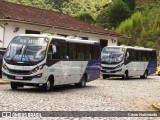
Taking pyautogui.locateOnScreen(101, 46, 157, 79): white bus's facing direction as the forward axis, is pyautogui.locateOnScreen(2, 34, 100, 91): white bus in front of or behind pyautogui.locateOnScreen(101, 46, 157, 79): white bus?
in front

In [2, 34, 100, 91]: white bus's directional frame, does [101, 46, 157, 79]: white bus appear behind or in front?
behind

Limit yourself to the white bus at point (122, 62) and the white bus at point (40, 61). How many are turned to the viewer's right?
0

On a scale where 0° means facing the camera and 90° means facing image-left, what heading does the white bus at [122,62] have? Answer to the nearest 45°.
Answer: approximately 45°

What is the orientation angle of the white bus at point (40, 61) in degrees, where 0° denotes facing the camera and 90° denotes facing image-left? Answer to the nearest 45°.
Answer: approximately 45°
